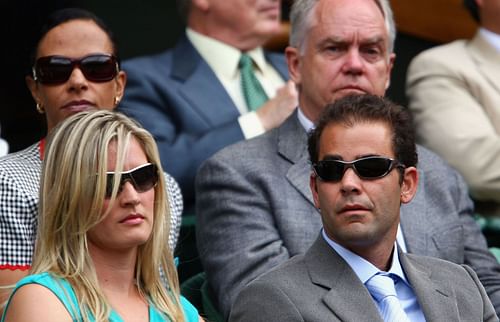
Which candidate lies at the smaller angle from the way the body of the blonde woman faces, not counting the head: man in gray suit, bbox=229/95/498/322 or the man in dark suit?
the man in gray suit

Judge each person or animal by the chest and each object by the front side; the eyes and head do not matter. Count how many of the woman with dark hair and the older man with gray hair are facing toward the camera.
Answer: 2

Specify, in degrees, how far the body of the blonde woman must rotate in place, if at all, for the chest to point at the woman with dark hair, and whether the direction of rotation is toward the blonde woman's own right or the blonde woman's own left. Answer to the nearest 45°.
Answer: approximately 135° to the blonde woman's own left
